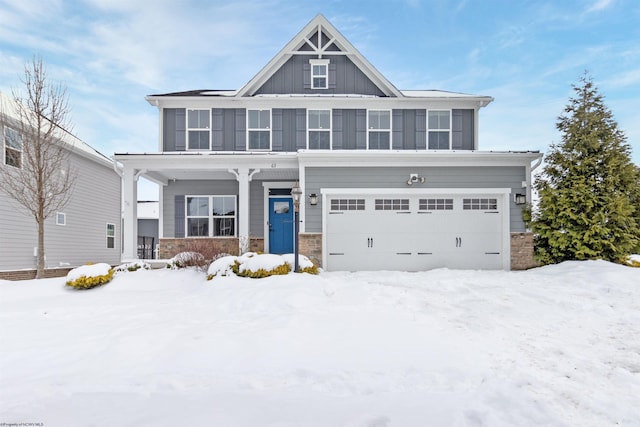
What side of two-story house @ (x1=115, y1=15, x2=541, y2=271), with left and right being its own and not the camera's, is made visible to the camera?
front

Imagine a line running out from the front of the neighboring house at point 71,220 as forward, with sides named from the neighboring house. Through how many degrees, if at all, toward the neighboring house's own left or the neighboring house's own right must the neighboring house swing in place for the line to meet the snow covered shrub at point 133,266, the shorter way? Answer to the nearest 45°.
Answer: approximately 45° to the neighboring house's own left

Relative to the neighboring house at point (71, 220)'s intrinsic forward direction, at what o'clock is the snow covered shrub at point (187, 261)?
The snow covered shrub is roughly at 10 o'clock from the neighboring house.

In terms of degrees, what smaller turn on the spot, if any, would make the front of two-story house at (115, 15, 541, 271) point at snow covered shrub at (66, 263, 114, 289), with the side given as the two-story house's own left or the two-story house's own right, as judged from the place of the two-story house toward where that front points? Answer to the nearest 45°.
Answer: approximately 45° to the two-story house's own right

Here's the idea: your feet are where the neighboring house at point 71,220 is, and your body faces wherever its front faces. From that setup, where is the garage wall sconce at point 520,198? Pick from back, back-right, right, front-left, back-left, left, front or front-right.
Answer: left

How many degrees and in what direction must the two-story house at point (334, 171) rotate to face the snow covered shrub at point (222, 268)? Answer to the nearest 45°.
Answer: approximately 45° to its right

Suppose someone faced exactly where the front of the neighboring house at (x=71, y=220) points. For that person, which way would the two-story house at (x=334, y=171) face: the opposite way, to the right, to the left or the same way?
the same way

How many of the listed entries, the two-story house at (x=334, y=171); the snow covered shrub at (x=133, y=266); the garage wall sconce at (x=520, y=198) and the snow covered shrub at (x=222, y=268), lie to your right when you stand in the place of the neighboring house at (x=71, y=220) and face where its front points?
0

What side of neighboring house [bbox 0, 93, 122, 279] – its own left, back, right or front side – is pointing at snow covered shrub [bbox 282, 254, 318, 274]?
left

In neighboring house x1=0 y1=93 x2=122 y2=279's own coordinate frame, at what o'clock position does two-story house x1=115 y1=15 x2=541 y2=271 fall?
The two-story house is roughly at 9 o'clock from the neighboring house.

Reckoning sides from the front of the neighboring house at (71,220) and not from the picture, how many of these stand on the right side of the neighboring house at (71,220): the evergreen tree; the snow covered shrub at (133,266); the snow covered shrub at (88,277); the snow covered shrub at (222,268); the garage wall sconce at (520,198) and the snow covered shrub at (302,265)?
0

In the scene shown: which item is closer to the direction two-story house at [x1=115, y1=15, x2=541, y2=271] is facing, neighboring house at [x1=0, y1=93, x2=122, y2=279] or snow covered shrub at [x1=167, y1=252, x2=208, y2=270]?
the snow covered shrub
